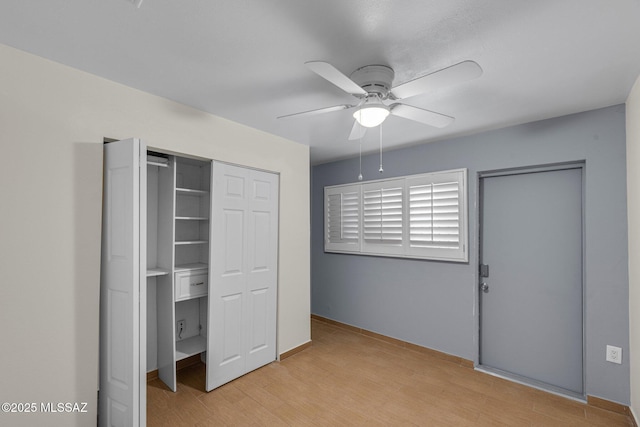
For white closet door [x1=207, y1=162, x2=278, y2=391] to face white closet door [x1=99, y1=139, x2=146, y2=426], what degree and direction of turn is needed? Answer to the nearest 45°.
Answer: approximately 90° to its right

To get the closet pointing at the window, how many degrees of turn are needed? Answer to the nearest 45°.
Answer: approximately 45° to its left

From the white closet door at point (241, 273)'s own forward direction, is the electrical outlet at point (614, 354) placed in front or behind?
in front

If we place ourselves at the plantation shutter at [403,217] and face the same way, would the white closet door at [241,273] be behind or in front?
in front

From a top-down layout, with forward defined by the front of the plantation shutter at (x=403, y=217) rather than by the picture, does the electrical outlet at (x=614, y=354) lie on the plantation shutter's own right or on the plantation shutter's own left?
on the plantation shutter's own left

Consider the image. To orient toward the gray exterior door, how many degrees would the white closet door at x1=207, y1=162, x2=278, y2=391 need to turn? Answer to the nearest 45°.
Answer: approximately 45° to its left

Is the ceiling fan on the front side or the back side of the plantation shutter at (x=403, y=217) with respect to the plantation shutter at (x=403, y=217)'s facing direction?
on the front side

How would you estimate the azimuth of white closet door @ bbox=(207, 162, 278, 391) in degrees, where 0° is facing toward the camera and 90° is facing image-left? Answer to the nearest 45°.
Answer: approximately 315°

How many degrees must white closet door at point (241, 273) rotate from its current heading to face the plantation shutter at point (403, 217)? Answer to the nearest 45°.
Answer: approximately 45° to its left

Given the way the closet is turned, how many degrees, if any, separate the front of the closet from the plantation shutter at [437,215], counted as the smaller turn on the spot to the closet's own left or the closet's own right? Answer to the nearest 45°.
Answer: approximately 45° to the closet's own left

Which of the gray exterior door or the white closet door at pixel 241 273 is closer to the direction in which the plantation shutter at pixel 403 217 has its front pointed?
the white closet door

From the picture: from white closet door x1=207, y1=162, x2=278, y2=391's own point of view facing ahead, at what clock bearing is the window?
The window is roughly at 10 o'clock from the white closet door.

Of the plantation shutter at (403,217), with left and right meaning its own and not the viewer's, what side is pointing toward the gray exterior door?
left

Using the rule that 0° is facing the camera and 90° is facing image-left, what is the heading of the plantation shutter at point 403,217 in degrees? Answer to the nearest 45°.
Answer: approximately 45°

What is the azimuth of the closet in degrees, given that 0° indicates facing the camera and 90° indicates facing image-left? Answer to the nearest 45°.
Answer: approximately 315°
